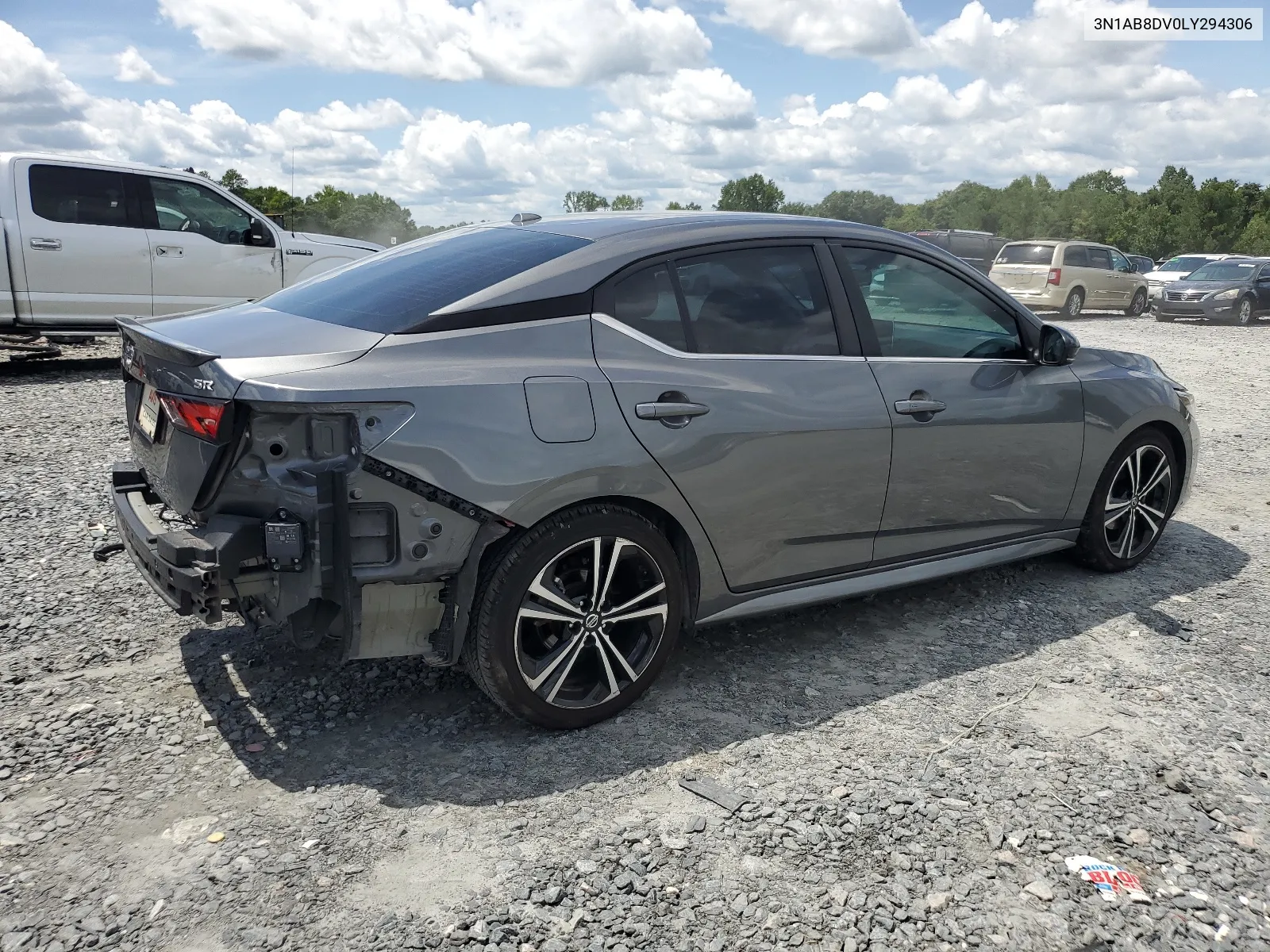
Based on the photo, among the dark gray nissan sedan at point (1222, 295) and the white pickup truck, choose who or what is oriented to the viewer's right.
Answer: the white pickup truck

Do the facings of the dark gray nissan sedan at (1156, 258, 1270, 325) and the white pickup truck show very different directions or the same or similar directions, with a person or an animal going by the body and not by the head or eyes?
very different directions

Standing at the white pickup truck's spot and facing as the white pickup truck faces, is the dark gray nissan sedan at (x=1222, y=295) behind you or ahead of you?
ahead

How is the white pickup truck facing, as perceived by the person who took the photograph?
facing to the right of the viewer

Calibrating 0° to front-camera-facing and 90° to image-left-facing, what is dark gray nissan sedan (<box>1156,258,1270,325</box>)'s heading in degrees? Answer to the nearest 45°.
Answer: approximately 45°

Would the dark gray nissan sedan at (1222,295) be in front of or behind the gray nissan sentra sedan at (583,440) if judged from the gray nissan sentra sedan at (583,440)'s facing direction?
in front

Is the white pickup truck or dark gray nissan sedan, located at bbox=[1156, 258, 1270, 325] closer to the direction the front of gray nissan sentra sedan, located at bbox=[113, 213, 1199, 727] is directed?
the dark gray nissan sedan

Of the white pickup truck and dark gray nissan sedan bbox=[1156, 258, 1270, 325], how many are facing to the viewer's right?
1

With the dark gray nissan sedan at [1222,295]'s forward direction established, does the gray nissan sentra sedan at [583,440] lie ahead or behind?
ahead
